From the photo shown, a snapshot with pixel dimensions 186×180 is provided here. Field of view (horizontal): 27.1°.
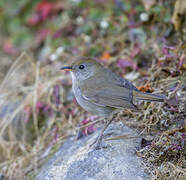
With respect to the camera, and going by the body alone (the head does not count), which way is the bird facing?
to the viewer's left

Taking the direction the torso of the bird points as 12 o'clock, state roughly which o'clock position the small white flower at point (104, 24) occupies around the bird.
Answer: The small white flower is roughly at 3 o'clock from the bird.
